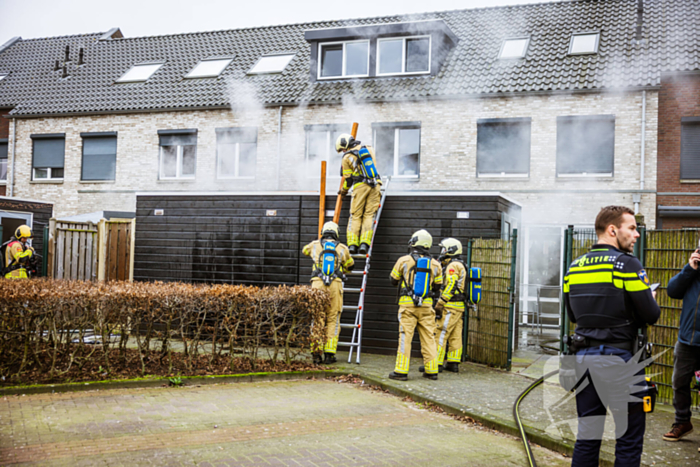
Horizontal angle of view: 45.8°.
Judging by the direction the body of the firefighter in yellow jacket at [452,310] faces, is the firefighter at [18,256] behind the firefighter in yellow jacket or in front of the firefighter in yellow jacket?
in front

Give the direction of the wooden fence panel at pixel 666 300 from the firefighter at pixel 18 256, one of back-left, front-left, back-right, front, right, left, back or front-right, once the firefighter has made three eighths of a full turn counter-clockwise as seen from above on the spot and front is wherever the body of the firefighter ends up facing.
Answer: back

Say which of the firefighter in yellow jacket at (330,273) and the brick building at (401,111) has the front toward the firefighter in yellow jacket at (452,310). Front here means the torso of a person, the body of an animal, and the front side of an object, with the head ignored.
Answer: the brick building

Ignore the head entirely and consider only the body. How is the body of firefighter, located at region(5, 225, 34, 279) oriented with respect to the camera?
to the viewer's right

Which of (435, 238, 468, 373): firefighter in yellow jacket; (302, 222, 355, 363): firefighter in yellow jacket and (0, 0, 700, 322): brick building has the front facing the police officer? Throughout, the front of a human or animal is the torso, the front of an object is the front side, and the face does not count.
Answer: the brick building

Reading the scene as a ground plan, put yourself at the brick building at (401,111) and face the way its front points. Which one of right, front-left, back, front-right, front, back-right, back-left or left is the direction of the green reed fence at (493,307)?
front

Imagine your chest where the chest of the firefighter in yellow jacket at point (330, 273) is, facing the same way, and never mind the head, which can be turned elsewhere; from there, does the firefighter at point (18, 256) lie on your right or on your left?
on your left

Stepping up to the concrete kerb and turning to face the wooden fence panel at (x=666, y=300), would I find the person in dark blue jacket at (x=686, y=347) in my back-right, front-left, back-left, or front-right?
front-right

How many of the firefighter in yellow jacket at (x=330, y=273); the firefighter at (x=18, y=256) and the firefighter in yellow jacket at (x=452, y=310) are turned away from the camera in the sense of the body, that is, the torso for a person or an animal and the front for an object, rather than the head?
1

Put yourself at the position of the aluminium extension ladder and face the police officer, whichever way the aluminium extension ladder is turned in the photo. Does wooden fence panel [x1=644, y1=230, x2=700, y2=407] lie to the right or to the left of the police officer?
left

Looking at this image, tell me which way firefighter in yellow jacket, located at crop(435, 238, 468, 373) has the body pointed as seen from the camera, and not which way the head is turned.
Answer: to the viewer's left

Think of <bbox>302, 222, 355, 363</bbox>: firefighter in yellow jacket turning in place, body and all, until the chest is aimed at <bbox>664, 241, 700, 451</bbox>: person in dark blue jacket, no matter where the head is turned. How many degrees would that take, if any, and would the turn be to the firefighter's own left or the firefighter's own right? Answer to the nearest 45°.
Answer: approximately 135° to the firefighter's own right

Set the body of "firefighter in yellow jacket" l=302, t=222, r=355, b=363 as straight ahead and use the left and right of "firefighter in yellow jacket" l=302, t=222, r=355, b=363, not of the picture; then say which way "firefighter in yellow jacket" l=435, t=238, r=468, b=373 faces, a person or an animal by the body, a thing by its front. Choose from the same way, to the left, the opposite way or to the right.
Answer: to the left
